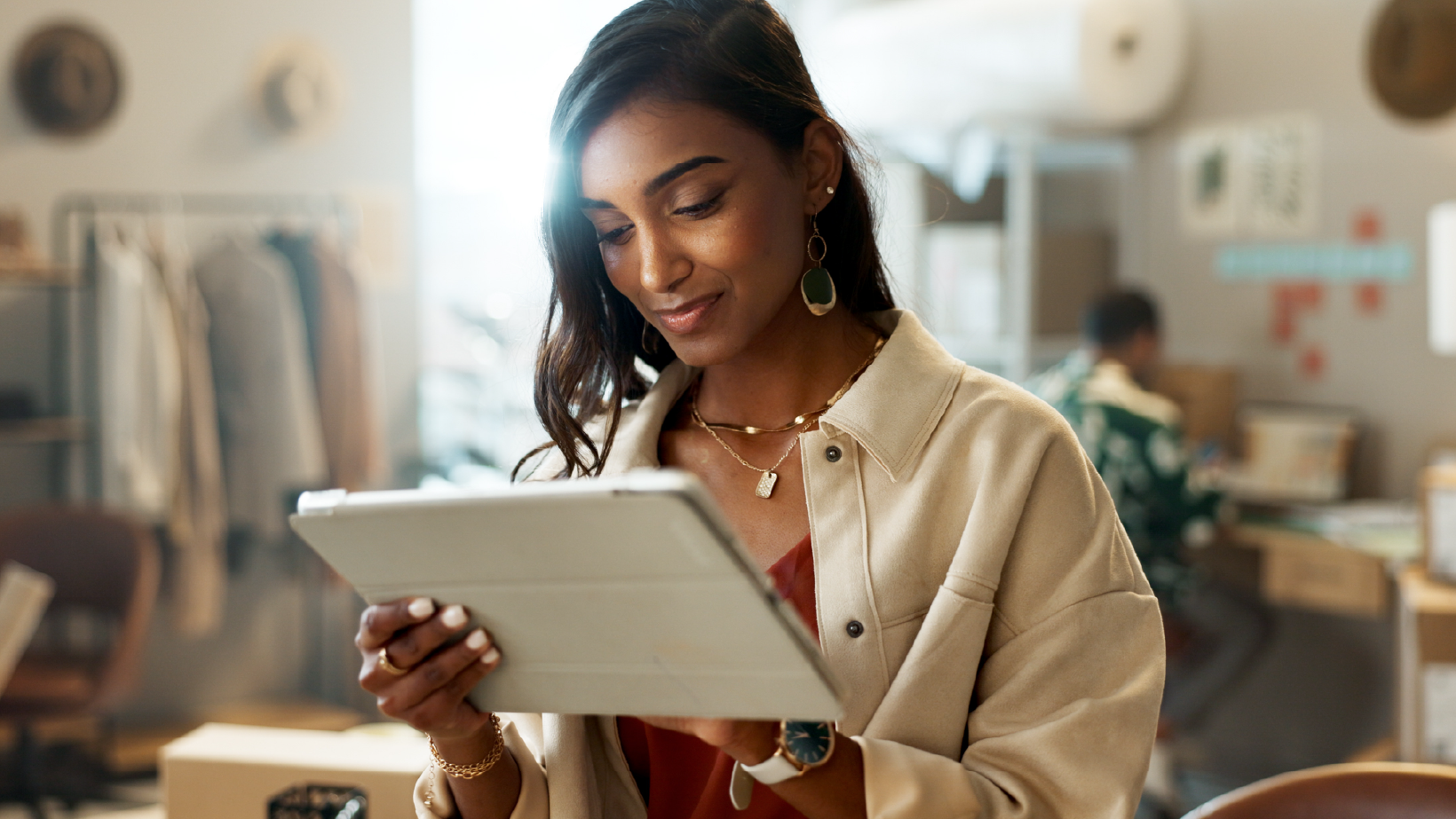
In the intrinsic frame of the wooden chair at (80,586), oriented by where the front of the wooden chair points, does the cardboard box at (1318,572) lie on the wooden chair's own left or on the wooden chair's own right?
on the wooden chair's own left

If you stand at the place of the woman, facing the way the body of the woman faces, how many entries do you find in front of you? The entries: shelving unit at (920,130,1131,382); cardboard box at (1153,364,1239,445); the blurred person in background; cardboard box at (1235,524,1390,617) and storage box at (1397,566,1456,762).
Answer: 0

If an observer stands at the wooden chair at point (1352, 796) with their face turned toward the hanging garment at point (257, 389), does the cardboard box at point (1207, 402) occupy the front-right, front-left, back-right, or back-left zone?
front-right

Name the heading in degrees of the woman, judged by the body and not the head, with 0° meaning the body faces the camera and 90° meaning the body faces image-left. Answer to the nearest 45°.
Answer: approximately 45°

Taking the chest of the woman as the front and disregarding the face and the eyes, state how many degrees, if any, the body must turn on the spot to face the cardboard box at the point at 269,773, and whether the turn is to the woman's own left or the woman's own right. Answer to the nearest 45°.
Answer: approximately 90° to the woman's own right

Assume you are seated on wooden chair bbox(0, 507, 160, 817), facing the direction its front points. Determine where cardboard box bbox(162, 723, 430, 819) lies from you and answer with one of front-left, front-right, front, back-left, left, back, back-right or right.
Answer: front-left

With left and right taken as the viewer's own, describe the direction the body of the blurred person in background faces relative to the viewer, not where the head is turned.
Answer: facing away from the viewer and to the right of the viewer

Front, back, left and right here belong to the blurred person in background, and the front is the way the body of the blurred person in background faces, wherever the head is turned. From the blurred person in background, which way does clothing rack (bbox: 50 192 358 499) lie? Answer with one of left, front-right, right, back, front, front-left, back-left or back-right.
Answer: back-left

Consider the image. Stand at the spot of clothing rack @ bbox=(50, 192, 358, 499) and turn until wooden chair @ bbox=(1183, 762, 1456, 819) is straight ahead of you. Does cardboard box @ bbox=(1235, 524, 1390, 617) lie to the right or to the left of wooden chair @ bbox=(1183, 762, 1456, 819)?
left

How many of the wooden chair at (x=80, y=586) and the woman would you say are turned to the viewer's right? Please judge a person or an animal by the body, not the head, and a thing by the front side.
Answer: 0

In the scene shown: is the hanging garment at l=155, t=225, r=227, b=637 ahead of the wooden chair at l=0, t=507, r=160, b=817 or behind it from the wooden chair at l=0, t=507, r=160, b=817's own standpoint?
behind

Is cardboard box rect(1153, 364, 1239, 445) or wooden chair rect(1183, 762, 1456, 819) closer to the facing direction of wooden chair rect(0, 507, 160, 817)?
the wooden chair

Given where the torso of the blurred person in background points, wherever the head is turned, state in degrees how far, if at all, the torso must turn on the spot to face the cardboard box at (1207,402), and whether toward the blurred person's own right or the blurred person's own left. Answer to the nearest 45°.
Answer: approximately 45° to the blurred person's own left

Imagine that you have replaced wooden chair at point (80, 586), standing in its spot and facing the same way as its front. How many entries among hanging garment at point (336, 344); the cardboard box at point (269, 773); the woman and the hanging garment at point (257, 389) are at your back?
2

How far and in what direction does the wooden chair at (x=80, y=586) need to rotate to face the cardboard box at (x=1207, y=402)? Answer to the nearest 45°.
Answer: approximately 135° to its left

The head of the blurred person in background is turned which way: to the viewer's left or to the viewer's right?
to the viewer's right

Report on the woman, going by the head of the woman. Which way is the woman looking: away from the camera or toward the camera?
toward the camera

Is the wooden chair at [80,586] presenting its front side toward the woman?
no

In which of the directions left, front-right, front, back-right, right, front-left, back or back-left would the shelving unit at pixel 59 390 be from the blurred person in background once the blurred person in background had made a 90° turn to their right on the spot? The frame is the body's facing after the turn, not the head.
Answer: back-right
